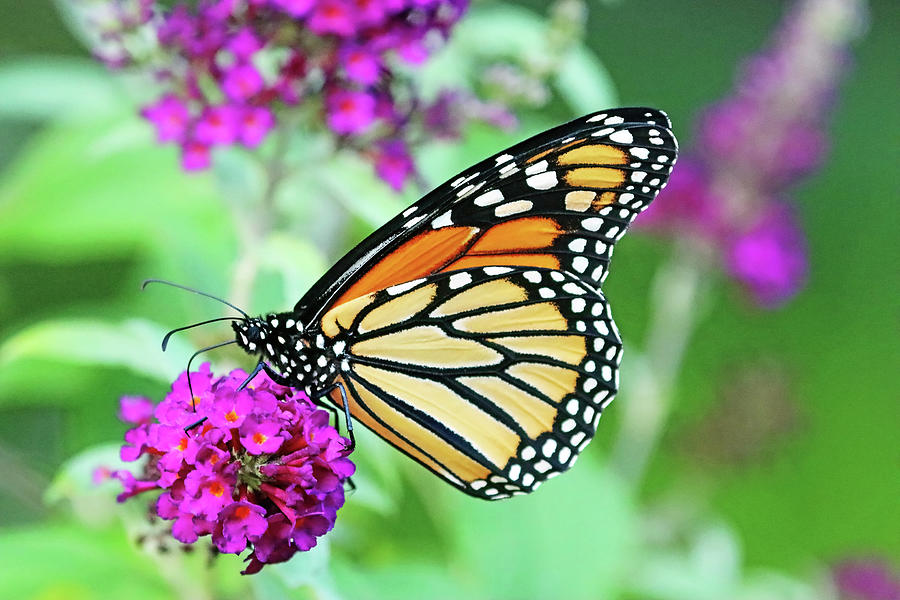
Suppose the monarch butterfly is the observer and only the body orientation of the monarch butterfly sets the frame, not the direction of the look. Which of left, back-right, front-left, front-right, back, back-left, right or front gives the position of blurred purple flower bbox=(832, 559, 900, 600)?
back-right

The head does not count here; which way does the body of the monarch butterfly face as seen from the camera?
to the viewer's left

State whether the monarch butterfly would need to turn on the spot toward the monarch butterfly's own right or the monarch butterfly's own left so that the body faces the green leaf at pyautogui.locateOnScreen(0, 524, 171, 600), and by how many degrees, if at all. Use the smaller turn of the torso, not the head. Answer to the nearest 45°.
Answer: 0° — it already faces it

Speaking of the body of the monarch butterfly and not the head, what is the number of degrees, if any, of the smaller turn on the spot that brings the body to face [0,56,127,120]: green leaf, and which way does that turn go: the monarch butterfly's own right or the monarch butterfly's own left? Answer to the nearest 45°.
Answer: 0° — it already faces it
